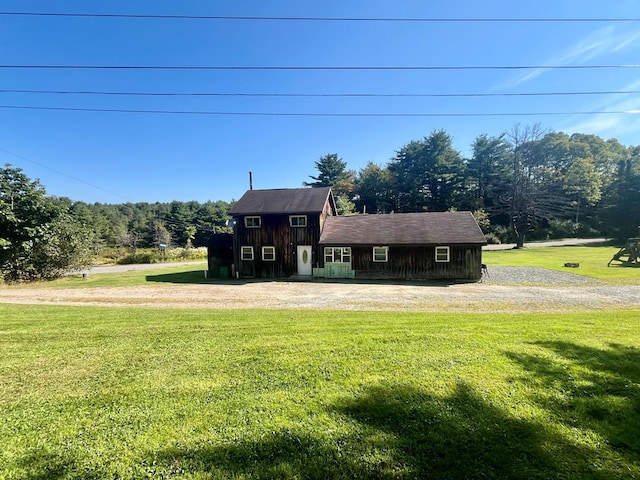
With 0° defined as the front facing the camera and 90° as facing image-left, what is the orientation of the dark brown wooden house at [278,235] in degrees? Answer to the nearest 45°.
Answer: approximately 0°
